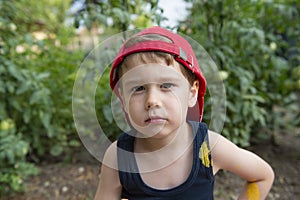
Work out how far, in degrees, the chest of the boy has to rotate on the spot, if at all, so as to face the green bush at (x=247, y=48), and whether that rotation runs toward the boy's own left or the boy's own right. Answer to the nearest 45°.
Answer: approximately 180°

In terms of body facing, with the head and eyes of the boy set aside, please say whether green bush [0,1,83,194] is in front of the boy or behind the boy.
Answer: behind

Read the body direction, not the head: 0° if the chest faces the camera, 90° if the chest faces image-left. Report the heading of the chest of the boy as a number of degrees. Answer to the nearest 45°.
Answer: approximately 0°
